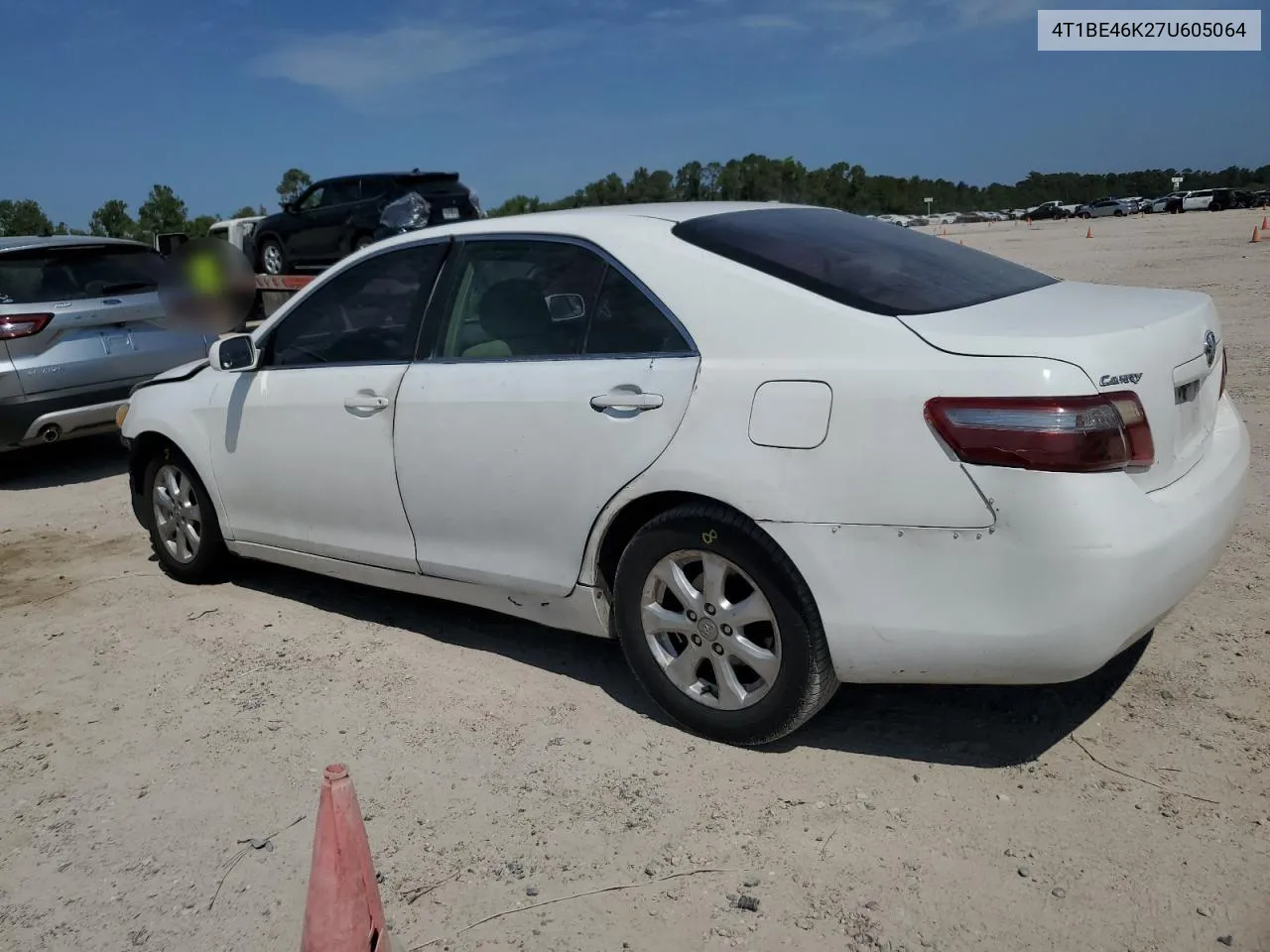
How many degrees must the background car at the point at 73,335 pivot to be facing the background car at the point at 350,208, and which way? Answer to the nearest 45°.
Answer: approximately 90° to its right

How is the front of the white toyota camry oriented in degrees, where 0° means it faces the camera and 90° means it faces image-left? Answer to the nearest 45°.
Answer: approximately 135°

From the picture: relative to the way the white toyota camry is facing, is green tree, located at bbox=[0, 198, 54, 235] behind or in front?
in front

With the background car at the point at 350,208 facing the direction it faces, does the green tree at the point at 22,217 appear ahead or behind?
ahead

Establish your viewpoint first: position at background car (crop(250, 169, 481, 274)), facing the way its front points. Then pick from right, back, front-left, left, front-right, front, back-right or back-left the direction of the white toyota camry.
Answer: back-left

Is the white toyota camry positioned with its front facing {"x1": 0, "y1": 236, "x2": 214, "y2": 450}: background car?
yes

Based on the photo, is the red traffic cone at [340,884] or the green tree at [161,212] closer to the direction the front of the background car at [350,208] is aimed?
the green tree

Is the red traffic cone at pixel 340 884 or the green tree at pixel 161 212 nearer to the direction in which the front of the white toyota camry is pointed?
the green tree

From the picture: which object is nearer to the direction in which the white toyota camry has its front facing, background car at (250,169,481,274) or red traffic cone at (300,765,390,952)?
the background car

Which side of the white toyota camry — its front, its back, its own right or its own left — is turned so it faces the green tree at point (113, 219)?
front

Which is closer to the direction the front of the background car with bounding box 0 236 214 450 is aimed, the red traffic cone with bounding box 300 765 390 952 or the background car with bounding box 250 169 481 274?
the background car

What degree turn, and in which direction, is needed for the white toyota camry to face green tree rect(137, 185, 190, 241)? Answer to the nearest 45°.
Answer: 0° — it already faces it

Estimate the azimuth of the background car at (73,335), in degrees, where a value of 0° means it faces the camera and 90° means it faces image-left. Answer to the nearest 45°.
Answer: approximately 135°

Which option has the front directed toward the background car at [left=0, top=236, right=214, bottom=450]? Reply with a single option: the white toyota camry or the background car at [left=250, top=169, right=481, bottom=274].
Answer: the white toyota camry

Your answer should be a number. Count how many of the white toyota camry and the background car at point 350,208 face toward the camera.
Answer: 0
